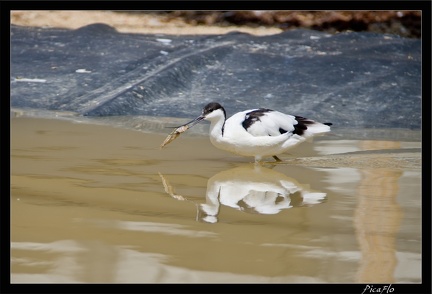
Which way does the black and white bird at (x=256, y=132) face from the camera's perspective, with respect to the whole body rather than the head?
to the viewer's left
